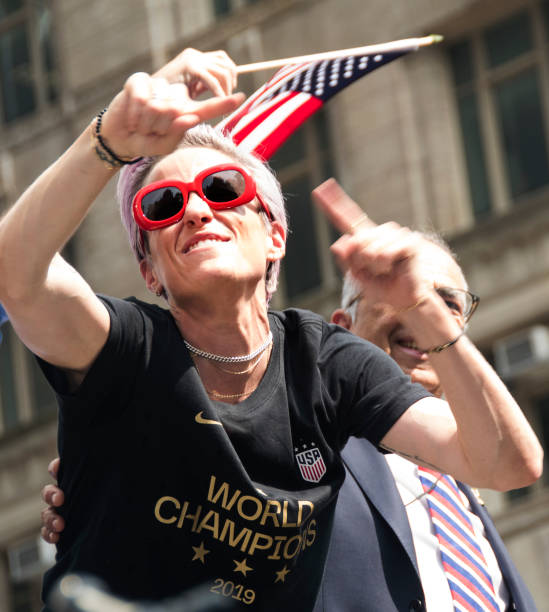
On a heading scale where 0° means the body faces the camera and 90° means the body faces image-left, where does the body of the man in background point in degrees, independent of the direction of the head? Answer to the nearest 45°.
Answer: approximately 315°
